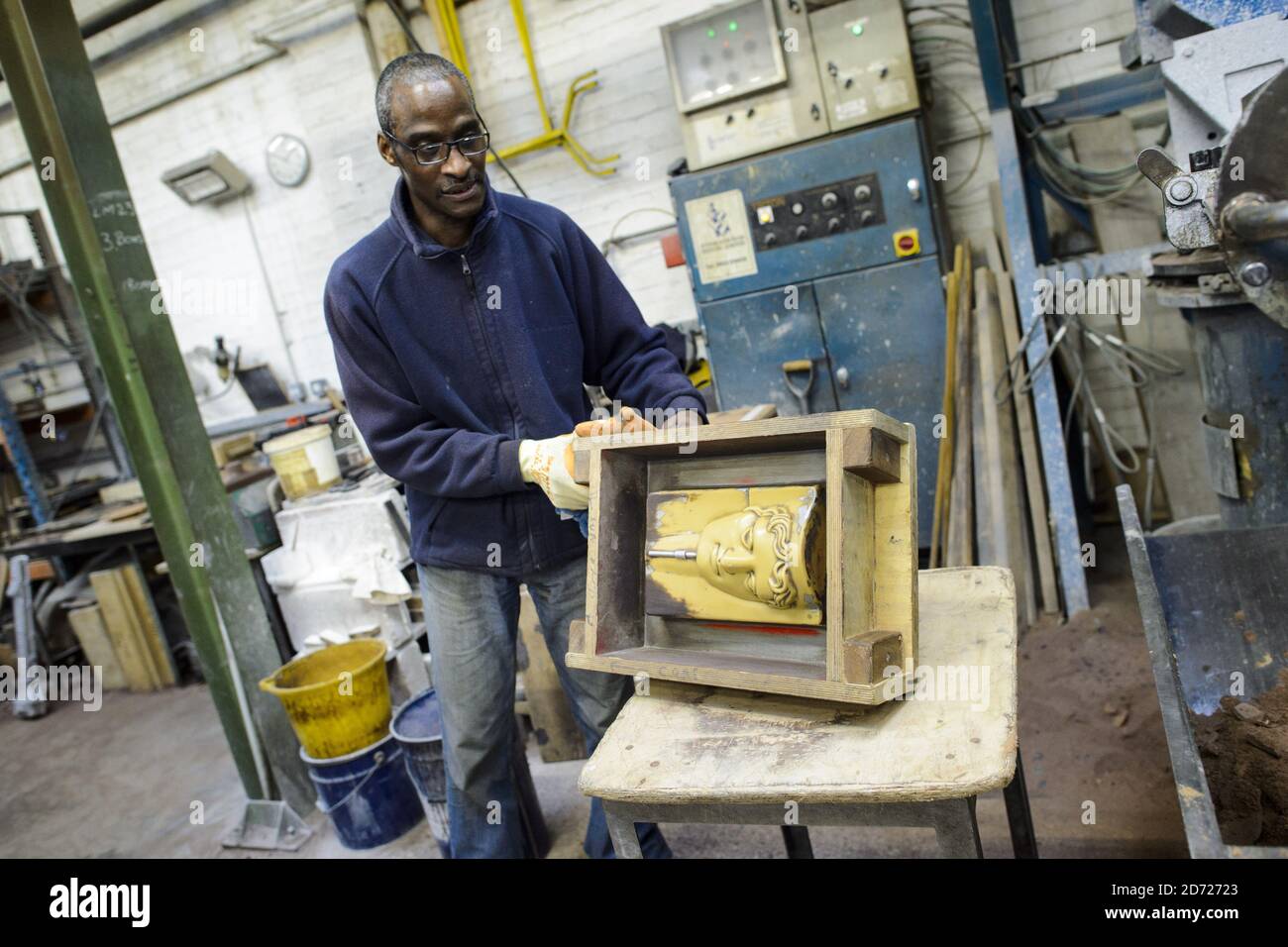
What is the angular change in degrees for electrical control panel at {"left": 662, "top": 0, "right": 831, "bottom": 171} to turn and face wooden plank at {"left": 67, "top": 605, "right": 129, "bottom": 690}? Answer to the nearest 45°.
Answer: approximately 90° to its right

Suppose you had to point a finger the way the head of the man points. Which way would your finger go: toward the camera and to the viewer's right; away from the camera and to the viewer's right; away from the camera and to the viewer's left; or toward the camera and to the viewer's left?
toward the camera and to the viewer's right

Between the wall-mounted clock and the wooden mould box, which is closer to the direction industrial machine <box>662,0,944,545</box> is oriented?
the wooden mould box

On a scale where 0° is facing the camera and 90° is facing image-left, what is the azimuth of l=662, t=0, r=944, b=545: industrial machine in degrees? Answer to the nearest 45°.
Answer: approximately 0°

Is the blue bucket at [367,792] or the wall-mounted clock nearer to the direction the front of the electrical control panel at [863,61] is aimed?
the blue bucket

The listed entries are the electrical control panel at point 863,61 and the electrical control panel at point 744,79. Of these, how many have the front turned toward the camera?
2

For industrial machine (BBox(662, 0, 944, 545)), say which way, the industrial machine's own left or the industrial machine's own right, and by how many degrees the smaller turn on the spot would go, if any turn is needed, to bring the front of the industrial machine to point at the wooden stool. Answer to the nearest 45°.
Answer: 0° — it already faces it

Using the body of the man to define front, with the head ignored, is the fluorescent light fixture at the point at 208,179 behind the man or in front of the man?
behind
